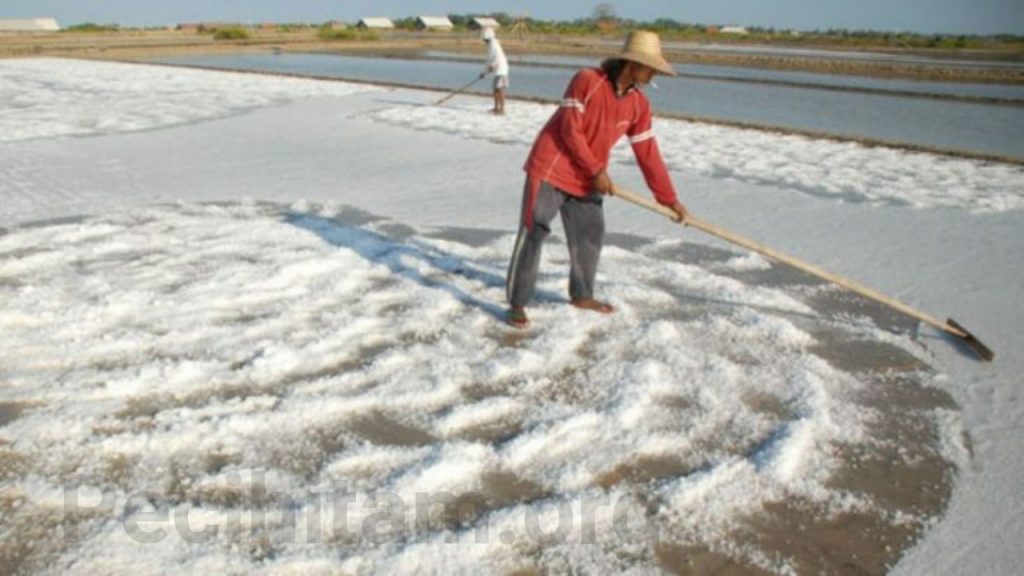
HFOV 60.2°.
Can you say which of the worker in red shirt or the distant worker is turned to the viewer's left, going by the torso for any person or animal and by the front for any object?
the distant worker

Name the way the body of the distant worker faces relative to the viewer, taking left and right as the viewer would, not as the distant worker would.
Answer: facing to the left of the viewer

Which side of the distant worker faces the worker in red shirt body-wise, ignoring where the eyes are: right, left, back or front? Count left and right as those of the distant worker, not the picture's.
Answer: left

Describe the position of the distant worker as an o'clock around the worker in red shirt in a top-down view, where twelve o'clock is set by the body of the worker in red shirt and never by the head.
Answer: The distant worker is roughly at 7 o'clock from the worker in red shirt.

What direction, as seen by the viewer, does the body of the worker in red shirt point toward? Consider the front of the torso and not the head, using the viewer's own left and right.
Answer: facing the viewer and to the right of the viewer

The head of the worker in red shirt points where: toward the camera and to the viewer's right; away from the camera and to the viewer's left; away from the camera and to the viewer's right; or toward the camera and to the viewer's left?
toward the camera and to the viewer's right

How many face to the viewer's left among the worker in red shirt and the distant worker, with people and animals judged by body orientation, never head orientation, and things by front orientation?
1
